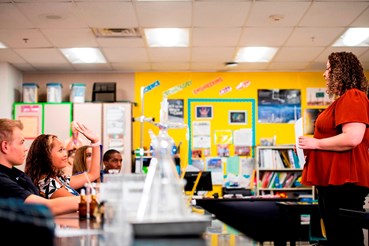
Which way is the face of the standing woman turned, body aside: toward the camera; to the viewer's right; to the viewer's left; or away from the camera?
to the viewer's left

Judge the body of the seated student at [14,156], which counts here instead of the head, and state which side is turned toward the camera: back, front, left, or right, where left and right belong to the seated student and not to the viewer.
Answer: right

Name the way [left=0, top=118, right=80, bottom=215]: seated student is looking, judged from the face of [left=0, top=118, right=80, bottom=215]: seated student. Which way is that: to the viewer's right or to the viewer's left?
to the viewer's right

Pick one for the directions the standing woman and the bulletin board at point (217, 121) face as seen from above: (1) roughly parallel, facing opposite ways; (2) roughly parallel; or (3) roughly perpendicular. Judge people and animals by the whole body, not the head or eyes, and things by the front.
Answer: roughly perpendicular

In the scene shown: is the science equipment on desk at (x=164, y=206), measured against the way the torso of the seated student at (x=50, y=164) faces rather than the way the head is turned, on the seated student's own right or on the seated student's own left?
on the seated student's own right

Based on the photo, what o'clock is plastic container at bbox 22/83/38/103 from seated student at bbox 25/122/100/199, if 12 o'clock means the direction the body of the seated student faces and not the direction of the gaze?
The plastic container is roughly at 9 o'clock from the seated student.

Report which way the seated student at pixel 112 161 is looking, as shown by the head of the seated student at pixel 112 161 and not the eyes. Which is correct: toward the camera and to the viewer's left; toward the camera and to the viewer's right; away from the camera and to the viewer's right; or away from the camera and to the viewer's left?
toward the camera and to the viewer's right

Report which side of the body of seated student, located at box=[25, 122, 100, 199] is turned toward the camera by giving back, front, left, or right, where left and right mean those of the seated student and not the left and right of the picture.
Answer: right

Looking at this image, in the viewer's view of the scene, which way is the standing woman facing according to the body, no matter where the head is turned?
to the viewer's left
